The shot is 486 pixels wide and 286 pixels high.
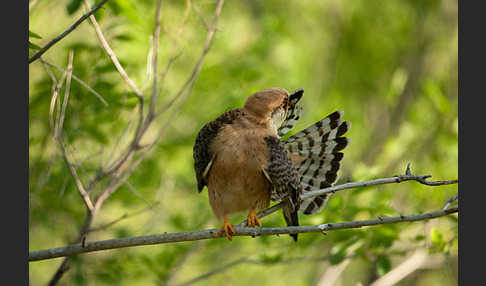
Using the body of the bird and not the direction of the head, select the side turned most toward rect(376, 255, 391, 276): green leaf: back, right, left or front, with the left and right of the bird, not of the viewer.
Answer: back

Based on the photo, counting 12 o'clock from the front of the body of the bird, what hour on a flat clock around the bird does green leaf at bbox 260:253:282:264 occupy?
The green leaf is roughly at 5 o'clock from the bird.

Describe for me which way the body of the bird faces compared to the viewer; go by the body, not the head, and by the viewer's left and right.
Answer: facing the viewer and to the left of the viewer
